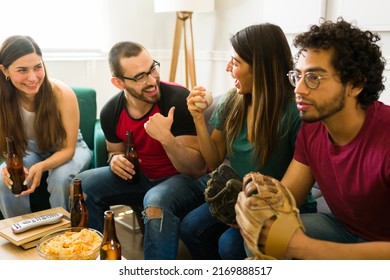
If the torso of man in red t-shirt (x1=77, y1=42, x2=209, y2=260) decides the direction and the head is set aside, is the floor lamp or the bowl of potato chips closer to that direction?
the bowl of potato chips

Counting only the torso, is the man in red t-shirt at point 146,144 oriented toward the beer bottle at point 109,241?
yes

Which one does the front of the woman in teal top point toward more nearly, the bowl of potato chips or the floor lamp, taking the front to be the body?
the bowl of potato chips

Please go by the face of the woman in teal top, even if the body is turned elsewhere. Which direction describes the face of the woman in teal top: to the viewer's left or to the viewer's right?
to the viewer's left

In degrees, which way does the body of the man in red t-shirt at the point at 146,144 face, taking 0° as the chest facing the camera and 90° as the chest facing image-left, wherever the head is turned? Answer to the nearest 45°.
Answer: approximately 0°

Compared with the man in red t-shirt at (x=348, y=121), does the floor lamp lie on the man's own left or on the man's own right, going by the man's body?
on the man's own right

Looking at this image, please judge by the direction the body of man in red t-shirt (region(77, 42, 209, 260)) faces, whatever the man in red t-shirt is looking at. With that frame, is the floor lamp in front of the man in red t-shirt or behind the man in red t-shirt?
behind
